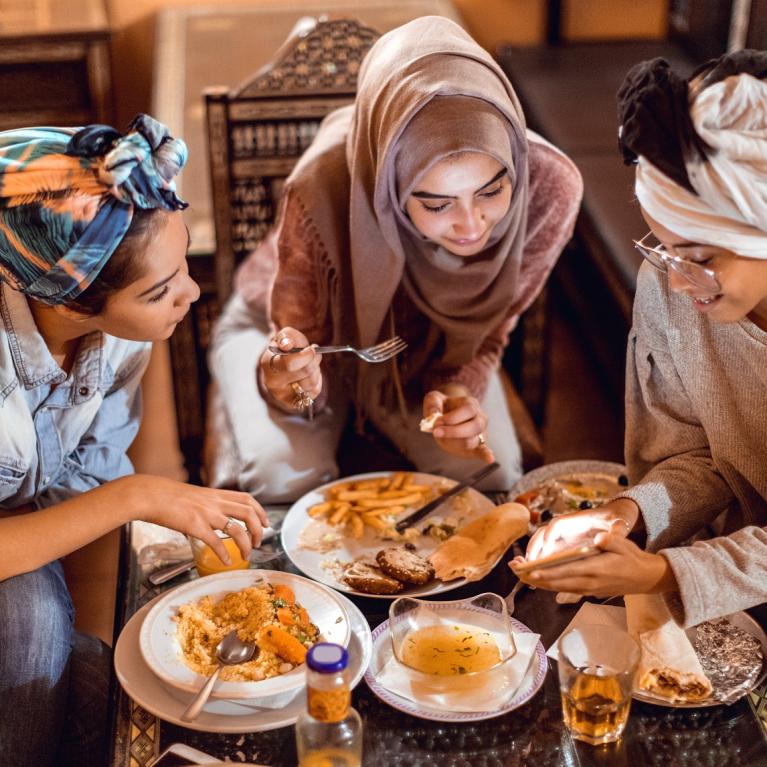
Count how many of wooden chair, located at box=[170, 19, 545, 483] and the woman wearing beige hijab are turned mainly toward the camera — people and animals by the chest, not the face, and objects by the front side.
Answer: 2

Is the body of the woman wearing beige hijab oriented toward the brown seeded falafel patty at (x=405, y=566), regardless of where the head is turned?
yes

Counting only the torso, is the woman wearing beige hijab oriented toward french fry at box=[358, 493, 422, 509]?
yes

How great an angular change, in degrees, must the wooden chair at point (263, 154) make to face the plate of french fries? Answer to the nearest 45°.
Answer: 0° — it already faces it

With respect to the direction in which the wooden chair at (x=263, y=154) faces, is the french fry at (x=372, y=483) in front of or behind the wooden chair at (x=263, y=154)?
in front

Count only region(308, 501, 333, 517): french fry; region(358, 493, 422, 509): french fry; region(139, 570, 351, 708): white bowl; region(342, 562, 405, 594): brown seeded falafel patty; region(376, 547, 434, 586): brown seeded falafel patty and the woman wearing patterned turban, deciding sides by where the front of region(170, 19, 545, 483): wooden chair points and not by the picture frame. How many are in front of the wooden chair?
6

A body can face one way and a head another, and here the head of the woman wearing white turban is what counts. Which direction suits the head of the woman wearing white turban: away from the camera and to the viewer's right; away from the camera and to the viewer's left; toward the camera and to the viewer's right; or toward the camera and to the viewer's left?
toward the camera and to the viewer's left

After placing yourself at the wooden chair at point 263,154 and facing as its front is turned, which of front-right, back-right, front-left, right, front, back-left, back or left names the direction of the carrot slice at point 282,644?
front

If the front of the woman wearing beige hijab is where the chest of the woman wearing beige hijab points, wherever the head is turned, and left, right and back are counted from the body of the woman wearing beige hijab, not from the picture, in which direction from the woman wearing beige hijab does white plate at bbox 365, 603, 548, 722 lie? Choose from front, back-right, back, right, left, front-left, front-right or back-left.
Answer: front

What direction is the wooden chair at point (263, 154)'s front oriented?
toward the camera

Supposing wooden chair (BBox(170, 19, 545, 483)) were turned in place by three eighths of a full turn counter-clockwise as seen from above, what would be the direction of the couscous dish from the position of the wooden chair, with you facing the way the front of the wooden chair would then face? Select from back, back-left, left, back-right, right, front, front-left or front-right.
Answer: back-right

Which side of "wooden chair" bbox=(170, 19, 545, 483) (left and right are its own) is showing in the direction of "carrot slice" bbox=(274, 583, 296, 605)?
front

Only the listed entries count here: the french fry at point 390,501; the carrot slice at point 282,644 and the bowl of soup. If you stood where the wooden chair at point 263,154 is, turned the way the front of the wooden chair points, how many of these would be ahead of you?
3

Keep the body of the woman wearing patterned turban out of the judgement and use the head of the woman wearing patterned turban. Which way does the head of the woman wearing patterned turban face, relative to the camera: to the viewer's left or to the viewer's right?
to the viewer's right

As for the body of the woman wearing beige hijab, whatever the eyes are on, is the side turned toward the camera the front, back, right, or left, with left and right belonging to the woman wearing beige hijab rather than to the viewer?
front

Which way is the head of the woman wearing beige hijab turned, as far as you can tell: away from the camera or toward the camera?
toward the camera

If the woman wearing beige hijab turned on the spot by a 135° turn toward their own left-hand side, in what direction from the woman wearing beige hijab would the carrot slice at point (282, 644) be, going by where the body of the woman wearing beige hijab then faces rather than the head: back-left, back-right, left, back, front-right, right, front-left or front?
back-right

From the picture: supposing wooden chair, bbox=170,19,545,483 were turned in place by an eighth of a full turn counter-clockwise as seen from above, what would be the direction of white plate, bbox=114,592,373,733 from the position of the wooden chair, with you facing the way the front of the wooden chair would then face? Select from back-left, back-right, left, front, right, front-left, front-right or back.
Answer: front-right

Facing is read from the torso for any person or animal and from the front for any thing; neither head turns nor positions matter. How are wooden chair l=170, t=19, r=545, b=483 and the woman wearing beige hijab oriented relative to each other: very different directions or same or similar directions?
same or similar directions

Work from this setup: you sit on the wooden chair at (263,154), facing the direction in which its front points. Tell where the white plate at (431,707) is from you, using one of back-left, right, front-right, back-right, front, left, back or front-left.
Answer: front
